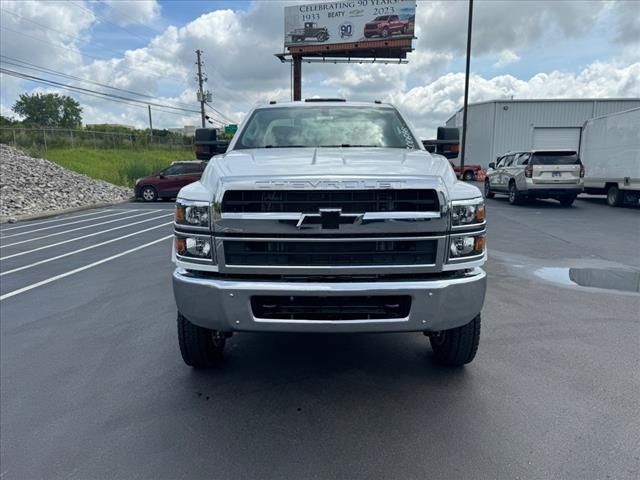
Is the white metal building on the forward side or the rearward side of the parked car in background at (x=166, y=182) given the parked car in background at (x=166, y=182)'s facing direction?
on the rearward side

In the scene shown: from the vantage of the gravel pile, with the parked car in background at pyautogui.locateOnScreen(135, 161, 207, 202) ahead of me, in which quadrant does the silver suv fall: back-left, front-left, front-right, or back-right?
front-right

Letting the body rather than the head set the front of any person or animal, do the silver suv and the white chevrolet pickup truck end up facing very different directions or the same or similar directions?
very different directions

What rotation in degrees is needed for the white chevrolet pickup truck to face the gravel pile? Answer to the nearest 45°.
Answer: approximately 135° to its right

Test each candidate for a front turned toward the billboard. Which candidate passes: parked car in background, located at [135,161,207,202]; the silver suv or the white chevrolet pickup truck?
the silver suv

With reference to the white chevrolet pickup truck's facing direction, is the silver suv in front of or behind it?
behind

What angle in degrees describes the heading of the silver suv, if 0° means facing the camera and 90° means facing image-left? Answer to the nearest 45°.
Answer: approximately 135°

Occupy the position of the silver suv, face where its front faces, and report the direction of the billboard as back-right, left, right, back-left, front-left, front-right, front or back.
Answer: front

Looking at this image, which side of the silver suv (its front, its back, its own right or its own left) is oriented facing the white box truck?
right

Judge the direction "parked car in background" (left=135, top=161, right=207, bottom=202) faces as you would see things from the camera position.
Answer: facing to the left of the viewer

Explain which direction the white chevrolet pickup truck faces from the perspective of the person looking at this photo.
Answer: facing the viewer

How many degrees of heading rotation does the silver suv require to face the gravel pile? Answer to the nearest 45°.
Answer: approximately 45° to its left

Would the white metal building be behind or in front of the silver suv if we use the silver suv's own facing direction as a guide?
in front

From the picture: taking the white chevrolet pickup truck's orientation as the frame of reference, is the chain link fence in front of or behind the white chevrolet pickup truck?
behind
